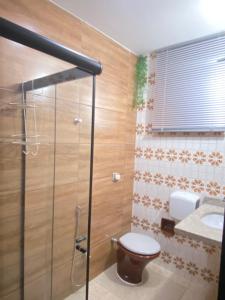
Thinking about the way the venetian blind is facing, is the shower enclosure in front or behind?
in front

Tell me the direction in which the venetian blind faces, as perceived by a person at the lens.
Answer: facing the viewer and to the left of the viewer

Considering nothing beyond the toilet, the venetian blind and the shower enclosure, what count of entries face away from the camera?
0

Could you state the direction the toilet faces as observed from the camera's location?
facing the viewer and to the right of the viewer

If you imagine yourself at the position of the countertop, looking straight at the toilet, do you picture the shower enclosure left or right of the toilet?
left

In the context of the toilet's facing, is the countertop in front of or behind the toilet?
in front
